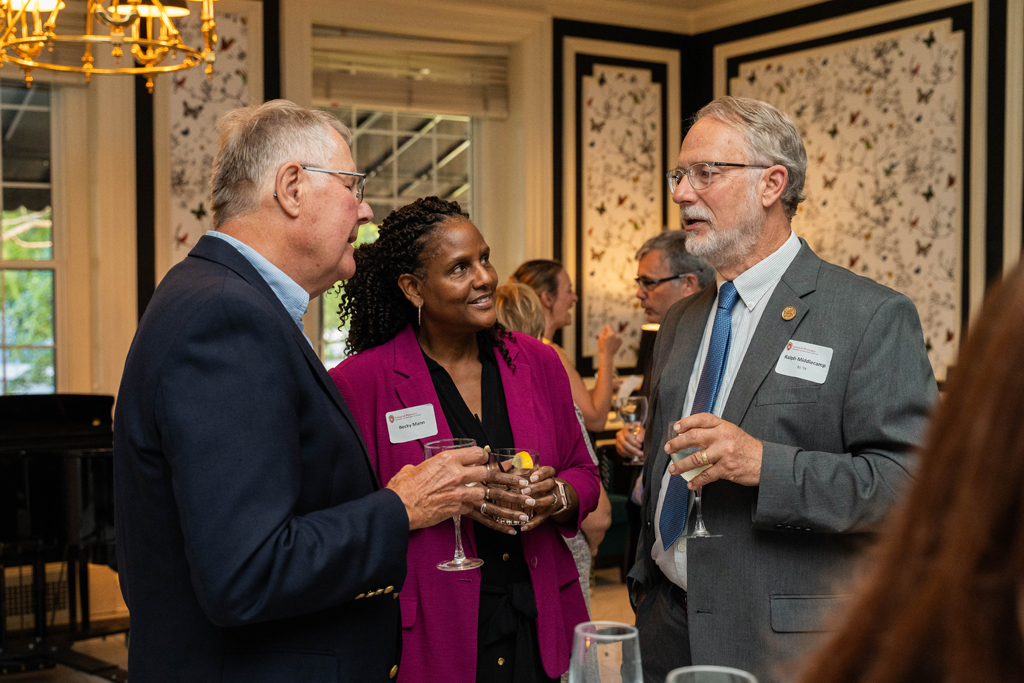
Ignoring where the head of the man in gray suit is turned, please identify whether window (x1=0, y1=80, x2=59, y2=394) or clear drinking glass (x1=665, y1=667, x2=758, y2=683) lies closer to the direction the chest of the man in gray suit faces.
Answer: the clear drinking glass

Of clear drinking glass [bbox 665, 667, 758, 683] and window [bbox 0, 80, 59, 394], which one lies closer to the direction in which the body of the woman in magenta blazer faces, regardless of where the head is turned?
the clear drinking glass

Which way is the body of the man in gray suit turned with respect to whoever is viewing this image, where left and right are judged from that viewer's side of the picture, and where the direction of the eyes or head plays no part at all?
facing the viewer and to the left of the viewer

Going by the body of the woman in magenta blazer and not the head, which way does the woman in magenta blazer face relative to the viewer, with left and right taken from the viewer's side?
facing the viewer and to the right of the viewer

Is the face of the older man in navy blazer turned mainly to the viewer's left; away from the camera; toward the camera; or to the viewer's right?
to the viewer's right

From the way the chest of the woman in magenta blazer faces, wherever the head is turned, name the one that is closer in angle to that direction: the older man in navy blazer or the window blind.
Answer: the older man in navy blazer

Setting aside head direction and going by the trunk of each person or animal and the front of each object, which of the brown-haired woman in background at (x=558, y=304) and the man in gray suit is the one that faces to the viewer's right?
the brown-haired woman in background

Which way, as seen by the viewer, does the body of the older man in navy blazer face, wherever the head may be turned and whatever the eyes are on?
to the viewer's right

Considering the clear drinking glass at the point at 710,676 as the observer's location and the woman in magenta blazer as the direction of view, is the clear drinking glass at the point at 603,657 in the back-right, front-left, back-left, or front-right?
front-left

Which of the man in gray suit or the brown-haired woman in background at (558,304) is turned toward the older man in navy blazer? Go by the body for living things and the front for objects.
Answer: the man in gray suit

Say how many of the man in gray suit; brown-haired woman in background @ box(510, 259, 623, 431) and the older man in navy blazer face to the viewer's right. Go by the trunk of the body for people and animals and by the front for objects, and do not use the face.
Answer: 2

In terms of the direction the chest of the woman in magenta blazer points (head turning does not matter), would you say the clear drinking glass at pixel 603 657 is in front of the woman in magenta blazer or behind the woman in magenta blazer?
in front

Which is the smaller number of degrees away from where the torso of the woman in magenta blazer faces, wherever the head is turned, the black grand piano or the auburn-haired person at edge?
the auburn-haired person at edge

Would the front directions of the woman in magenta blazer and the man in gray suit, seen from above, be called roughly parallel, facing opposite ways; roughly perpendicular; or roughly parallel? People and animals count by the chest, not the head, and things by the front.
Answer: roughly perpendicular

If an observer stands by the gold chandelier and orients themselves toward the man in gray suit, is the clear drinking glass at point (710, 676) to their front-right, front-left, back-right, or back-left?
front-right

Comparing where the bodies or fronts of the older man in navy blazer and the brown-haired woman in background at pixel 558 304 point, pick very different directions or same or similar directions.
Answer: same or similar directions

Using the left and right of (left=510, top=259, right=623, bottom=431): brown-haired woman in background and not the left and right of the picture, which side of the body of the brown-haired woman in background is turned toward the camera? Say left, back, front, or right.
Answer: right

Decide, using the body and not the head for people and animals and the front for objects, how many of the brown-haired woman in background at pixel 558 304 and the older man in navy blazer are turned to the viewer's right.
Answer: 2

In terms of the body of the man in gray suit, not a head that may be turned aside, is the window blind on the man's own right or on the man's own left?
on the man's own right
